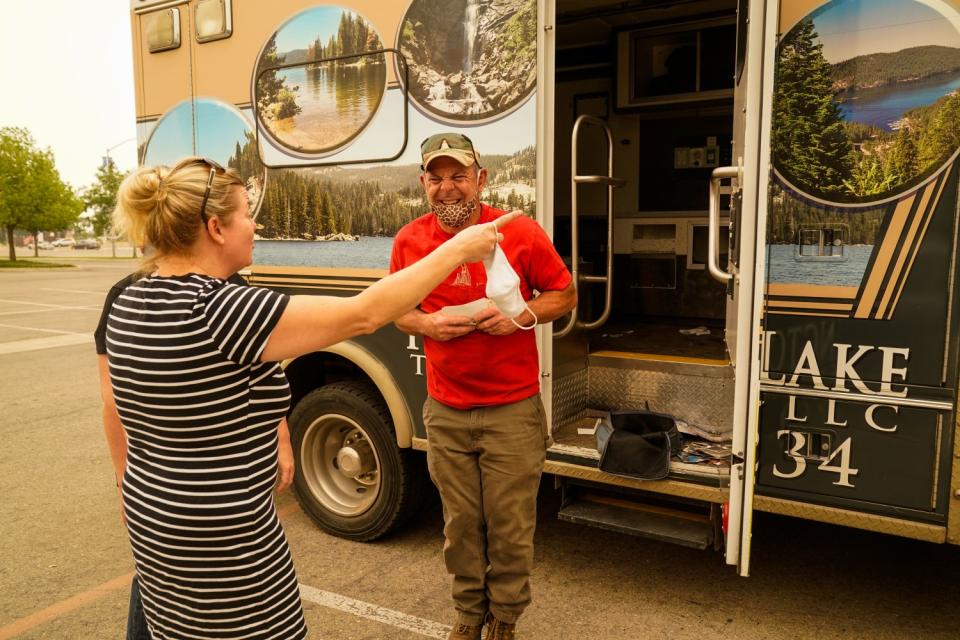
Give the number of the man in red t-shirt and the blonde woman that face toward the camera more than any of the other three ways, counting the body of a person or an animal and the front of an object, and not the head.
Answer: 1

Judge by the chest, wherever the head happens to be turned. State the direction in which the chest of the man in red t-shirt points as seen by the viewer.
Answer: toward the camera

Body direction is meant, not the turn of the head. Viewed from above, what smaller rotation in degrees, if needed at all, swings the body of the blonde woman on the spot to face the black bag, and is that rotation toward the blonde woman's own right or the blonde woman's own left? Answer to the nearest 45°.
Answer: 0° — they already face it

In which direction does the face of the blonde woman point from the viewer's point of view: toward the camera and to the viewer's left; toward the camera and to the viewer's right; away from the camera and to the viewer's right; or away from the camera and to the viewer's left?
away from the camera and to the viewer's right

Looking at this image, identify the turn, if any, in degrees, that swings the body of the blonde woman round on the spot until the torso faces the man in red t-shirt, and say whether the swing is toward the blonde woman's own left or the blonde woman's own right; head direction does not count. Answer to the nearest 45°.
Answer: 0° — they already face them

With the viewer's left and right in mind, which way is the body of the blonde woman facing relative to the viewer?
facing away from the viewer and to the right of the viewer

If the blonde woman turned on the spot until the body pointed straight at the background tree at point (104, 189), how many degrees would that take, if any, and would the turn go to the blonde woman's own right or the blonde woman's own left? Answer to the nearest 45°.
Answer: approximately 45° to the blonde woman's own left
